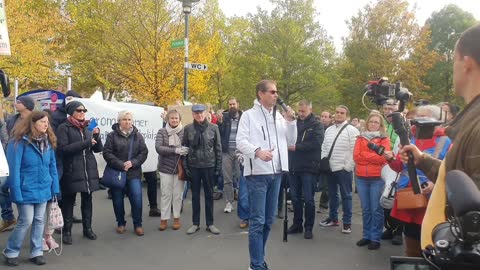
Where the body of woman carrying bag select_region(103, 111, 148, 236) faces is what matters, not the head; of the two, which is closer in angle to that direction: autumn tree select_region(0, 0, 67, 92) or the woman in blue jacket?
the woman in blue jacket

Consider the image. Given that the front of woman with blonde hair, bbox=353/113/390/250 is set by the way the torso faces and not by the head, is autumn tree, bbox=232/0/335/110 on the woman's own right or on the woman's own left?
on the woman's own right

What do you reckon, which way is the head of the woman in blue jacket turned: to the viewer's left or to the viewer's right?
to the viewer's right

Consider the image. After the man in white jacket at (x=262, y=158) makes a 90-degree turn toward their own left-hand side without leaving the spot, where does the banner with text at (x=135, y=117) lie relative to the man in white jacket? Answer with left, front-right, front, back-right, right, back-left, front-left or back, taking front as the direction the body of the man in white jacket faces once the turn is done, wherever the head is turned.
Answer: left

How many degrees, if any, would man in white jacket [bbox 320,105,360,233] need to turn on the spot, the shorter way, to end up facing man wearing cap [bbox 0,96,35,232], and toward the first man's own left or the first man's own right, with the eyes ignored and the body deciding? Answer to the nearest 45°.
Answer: approximately 45° to the first man's own right

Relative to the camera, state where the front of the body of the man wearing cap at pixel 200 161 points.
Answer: toward the camera

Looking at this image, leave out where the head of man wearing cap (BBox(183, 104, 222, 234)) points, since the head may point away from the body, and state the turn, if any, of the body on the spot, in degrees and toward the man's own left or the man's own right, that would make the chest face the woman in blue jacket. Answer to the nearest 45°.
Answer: approximately 45° to the man's own right

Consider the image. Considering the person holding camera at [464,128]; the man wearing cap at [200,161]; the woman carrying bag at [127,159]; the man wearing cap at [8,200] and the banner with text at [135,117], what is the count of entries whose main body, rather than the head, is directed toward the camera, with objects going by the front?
3

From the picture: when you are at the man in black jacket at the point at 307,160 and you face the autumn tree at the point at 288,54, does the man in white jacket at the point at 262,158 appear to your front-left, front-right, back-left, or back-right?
back-left

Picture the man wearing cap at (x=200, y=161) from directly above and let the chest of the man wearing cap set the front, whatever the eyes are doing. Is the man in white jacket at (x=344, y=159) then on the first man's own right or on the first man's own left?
on the first man's own left
